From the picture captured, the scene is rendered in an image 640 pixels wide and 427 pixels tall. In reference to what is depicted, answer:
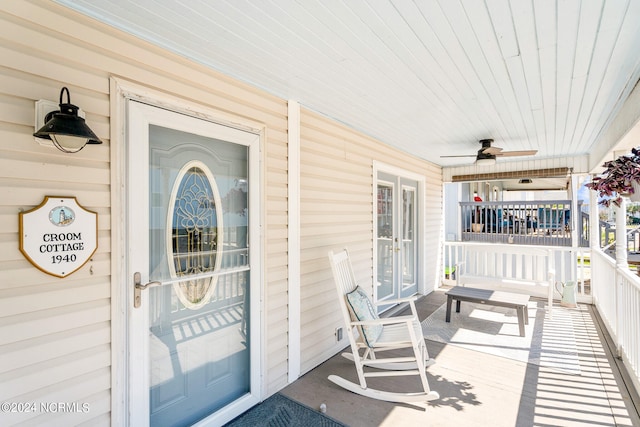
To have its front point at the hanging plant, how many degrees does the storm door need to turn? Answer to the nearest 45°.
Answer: approximately 45° to its left

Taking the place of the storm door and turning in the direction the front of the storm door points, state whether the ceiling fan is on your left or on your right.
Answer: on your left

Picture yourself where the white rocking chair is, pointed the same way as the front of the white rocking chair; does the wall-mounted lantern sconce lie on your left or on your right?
on your right

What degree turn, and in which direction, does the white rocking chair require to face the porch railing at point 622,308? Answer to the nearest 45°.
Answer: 0° — it already faces it

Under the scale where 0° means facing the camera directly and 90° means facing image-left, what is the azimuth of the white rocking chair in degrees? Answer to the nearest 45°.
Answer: approximately 270°

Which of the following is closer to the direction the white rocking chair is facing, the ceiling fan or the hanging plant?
the hanging plant

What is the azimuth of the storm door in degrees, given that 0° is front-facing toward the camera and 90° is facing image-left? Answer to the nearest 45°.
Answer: approximately 315°

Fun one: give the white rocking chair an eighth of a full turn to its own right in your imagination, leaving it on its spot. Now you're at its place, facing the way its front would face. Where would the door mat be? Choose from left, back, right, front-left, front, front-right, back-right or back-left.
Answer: right
